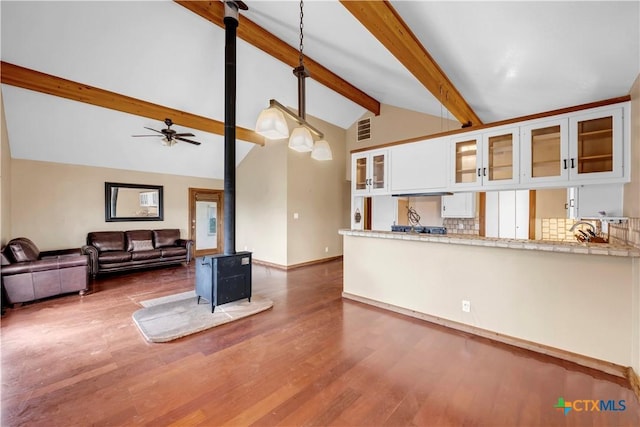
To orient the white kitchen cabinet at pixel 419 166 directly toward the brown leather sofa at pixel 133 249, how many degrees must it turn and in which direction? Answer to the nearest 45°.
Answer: approximately 45° to its right

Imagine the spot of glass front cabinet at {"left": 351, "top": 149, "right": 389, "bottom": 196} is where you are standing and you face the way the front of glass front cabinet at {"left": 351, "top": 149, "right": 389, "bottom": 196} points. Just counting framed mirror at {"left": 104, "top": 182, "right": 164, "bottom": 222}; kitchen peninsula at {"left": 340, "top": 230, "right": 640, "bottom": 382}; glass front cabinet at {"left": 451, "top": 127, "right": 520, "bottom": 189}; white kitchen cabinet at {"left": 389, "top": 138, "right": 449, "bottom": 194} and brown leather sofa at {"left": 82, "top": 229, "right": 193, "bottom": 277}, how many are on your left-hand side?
3

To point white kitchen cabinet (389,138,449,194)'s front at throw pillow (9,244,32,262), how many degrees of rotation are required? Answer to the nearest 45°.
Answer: approximately 45° to its right

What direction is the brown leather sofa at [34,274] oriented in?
to the viewer's right

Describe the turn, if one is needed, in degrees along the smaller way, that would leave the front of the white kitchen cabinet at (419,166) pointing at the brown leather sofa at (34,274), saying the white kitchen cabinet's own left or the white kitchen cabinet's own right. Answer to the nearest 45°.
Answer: approximately 45° to the white kitchen cabinet's own right

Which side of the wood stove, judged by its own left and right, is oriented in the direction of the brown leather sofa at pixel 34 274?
right

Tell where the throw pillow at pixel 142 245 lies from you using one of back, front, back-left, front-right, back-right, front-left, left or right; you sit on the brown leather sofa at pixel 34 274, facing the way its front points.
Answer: front-left

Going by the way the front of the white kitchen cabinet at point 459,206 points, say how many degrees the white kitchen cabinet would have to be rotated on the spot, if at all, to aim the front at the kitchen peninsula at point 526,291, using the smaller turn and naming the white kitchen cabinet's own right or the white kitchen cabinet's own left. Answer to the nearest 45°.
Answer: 0° — it already faces it

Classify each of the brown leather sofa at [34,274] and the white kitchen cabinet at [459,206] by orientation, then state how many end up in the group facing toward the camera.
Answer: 1

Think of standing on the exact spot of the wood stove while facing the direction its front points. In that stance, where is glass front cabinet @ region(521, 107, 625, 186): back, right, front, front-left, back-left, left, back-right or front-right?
left

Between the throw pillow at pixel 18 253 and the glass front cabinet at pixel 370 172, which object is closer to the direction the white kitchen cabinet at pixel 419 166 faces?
the throw pillow

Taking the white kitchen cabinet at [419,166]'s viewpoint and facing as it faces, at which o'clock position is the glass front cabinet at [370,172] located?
The glass front cabinet is roughly at 2 o'clock from the white kitchen cabinet.

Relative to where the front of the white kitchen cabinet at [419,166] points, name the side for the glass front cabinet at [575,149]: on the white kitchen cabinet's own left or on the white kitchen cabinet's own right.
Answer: on the white kitchen cabinet's own left

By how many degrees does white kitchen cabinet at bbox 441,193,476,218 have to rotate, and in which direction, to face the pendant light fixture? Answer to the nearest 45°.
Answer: approximately 45° to its right
